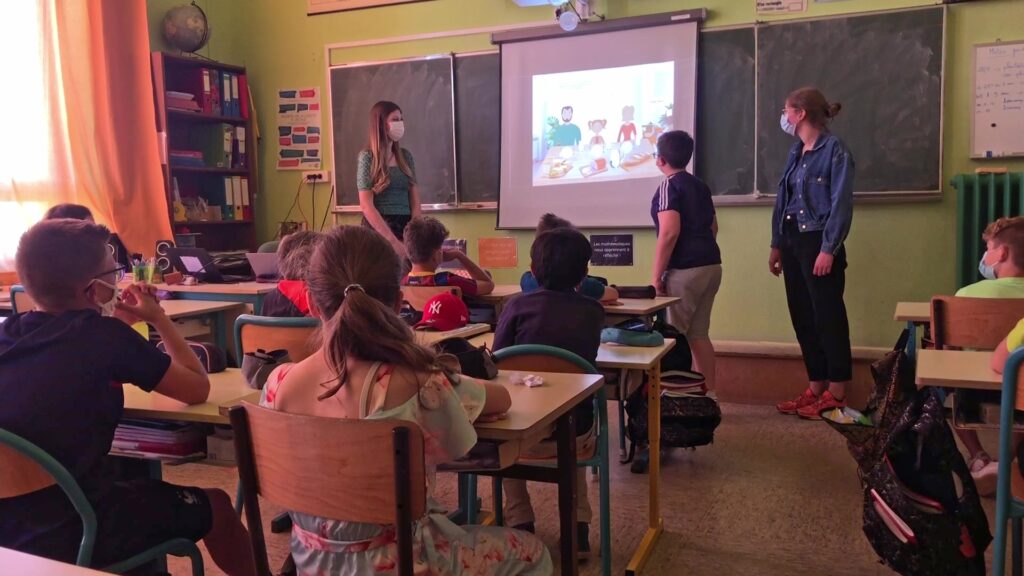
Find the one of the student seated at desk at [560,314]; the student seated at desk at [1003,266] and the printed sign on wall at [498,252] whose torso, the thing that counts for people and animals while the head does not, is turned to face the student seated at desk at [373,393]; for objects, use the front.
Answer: the printed sign on wall

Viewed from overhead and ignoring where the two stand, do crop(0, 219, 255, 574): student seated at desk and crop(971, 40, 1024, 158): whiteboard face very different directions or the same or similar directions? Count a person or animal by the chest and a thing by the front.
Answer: very different directions

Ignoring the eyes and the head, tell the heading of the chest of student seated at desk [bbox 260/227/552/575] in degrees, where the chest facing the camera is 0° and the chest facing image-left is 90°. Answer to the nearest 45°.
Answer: approximately 225°

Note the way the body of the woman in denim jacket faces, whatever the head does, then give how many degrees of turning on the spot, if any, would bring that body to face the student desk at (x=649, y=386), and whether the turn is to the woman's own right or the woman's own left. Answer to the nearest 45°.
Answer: approximately 45° to the woman's own left

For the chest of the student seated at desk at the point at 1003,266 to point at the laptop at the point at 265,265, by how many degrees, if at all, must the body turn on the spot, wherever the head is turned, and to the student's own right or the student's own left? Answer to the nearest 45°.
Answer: approximately 45° to the student's own left

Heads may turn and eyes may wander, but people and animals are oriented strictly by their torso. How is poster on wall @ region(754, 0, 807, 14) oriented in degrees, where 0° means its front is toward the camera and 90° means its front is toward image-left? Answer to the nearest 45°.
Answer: approximately 0°

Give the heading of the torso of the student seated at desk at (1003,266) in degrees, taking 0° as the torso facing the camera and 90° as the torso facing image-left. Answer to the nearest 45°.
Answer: approximately 135°

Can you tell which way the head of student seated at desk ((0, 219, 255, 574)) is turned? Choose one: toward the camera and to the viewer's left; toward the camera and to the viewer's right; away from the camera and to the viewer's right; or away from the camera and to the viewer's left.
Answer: away from the camera and to the viewer's right

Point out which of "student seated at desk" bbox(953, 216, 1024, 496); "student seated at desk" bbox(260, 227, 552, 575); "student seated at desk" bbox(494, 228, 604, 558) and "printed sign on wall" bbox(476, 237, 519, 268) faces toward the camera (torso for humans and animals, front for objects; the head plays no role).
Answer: the printed sign on wall

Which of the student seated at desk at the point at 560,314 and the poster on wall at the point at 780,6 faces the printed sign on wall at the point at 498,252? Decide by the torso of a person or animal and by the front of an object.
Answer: the student seated at desk

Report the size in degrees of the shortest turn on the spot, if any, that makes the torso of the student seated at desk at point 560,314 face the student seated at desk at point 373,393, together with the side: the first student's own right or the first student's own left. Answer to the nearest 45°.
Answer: approximately 180°

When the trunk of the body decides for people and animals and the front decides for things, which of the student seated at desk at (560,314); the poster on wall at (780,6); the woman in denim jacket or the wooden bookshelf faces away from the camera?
the student seated at desk

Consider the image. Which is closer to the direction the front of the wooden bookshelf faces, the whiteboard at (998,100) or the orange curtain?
the whiteboard
